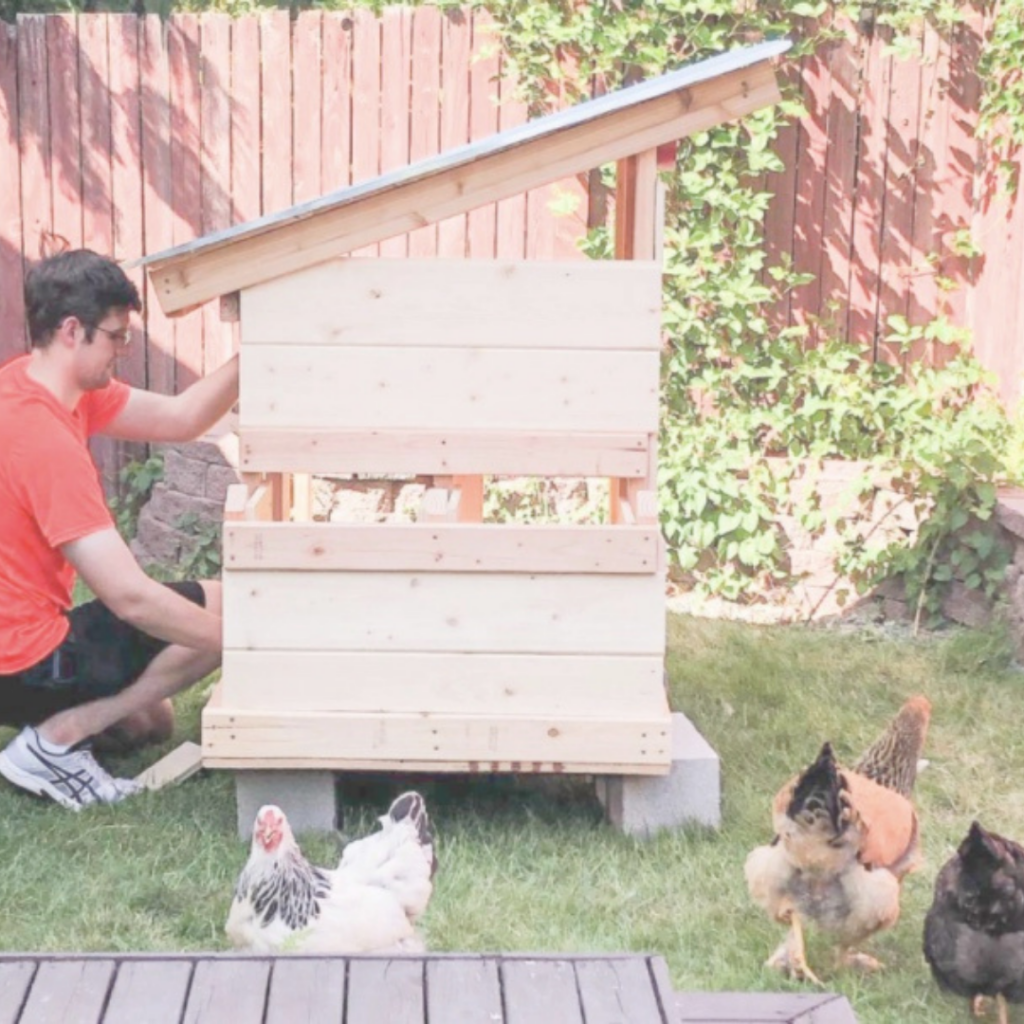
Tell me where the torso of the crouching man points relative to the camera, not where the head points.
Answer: to the viewer's right

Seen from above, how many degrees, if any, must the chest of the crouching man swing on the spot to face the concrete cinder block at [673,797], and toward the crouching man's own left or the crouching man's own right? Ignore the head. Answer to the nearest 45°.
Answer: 0° — they already face it

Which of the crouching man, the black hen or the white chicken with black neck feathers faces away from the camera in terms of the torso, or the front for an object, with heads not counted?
the black hen

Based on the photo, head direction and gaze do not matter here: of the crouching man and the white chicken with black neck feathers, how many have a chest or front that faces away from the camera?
0

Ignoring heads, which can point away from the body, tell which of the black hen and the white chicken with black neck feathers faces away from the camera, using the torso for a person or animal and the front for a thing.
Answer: the black hen

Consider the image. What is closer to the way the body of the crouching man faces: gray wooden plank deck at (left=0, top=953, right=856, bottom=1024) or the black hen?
the black hen

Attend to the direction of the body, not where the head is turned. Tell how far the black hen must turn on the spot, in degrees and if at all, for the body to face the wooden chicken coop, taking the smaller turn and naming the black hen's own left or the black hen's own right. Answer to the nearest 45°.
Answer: approximately 45° to the black hen's own left

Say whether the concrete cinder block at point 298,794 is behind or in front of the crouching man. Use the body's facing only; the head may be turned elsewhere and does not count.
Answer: in front

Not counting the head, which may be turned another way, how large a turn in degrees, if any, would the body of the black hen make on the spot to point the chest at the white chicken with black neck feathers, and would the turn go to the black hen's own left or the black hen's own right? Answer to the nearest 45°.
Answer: approximately 90° to the black hen's own left

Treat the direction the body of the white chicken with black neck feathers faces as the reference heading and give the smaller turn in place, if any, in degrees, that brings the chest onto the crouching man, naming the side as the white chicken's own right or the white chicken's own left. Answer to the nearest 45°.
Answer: approximately 90° to the white chicken's own right

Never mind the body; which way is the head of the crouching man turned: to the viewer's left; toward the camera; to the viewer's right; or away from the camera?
to the viewer's right

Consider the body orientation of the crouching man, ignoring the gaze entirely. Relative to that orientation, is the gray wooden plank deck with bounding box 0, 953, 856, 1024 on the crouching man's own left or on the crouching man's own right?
on the crouching man's own right

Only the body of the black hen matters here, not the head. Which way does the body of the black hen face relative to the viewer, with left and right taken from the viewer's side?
facing away from the viewer

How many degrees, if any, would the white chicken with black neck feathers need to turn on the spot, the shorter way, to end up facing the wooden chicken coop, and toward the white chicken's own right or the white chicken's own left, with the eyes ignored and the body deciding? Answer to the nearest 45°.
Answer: approximately 135° to the white chicken's own right
